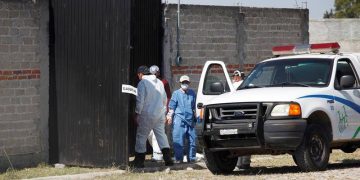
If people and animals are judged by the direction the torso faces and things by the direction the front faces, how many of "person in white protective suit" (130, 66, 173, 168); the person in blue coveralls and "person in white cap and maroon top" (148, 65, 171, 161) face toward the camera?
1

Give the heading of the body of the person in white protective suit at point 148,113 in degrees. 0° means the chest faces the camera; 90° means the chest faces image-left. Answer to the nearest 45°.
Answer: approximately 135°

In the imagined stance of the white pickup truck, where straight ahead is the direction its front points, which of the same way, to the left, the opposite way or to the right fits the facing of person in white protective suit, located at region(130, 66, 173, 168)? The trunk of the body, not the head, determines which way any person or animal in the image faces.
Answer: to the right

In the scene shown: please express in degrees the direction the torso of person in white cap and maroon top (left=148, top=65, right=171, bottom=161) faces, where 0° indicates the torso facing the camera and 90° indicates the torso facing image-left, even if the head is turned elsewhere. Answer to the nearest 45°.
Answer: approximately 90°

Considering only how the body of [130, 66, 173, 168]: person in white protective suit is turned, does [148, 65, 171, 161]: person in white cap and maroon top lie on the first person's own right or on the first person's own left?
on the first person's own right
